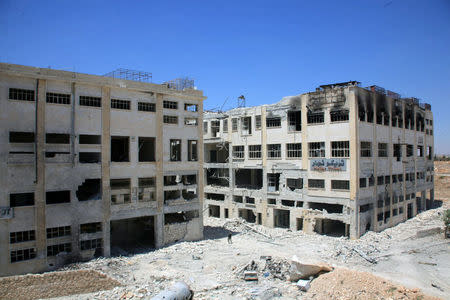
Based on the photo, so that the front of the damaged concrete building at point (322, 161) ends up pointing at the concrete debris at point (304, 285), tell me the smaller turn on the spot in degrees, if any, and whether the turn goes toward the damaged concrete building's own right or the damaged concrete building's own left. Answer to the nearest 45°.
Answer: approximately 45° to the damaged concrete building's own left

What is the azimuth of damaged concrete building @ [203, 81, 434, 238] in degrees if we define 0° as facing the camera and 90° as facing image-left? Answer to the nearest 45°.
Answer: approximately 45°

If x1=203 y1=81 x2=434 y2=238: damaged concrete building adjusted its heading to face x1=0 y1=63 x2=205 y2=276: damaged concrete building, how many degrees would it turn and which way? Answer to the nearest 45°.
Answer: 0° — it already faces it

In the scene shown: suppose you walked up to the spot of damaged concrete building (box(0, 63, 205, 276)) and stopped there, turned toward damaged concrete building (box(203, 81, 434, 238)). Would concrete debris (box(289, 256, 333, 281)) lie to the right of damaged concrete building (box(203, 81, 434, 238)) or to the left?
right
